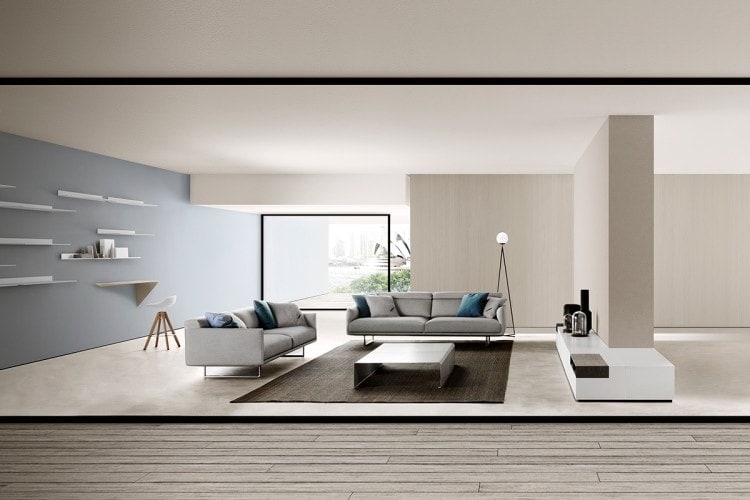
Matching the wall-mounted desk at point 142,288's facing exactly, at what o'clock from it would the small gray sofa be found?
The small gray sofa is roughly at 1 o'clock from the wall-mounted desk.

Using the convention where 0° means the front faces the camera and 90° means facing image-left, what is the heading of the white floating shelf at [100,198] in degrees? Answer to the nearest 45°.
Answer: approximately 315°

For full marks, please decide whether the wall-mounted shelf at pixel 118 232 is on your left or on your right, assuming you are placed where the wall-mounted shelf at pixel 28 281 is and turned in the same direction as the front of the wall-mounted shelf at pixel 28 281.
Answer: on your left

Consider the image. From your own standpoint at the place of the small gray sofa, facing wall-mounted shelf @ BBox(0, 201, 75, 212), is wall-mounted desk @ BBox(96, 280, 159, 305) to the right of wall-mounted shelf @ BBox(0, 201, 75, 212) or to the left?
right

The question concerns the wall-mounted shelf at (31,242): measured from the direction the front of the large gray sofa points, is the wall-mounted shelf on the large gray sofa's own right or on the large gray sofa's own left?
on the large gray sofa's own right
